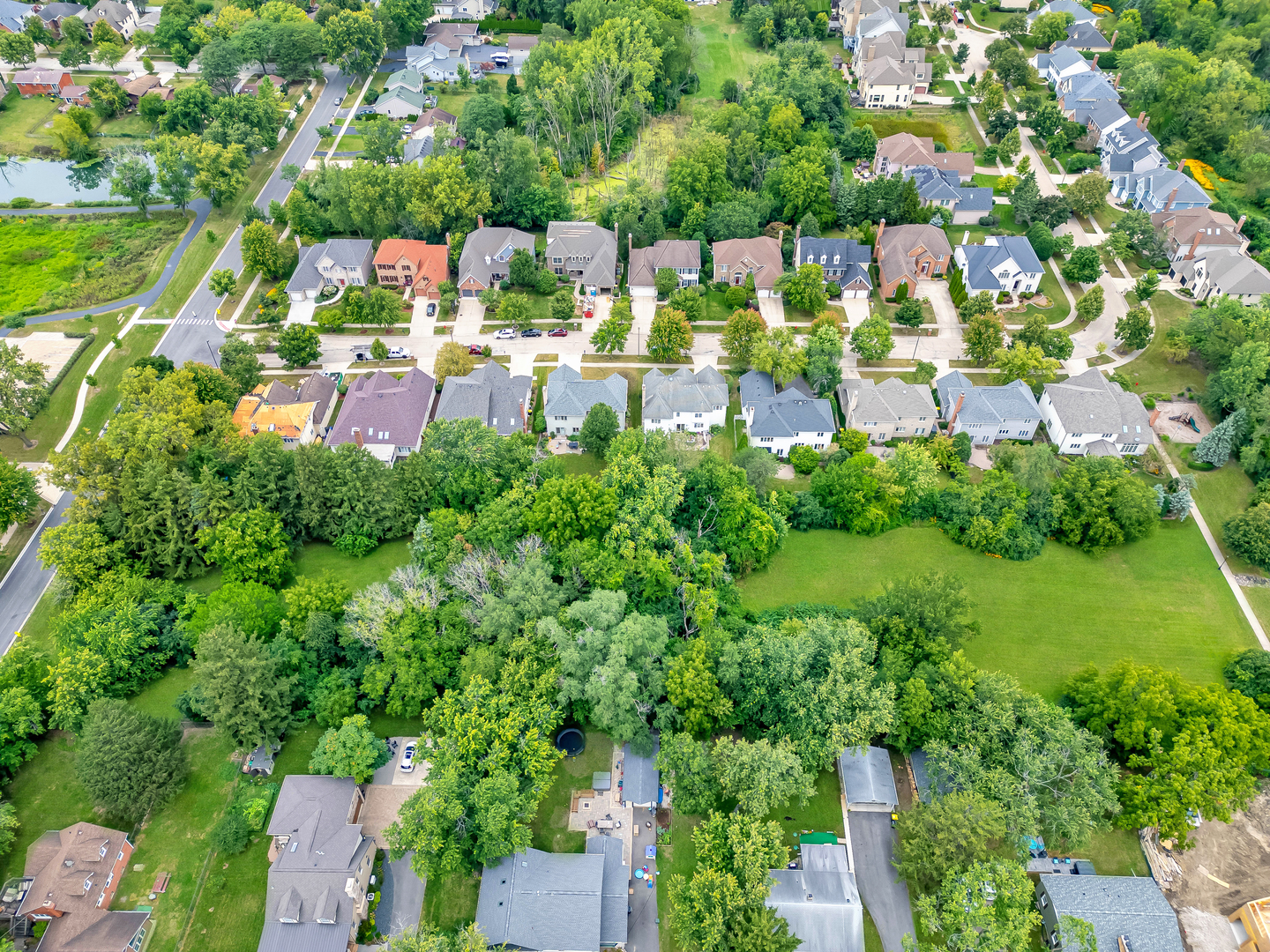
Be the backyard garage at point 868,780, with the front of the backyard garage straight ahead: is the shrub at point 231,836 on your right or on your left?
on your right

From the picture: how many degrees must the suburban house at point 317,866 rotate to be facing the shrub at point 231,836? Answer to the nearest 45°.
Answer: approximately 135° to its right

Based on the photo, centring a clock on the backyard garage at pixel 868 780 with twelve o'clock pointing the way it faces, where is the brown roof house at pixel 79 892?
The brown roof house is roughly at 2 o'clock from the backyard garage.

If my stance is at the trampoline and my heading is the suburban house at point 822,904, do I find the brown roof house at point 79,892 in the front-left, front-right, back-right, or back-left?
back-right

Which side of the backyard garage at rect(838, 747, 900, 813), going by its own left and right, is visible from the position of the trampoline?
right

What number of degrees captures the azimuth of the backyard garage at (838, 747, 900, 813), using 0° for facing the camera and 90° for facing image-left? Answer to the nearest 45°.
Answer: approximately 0°

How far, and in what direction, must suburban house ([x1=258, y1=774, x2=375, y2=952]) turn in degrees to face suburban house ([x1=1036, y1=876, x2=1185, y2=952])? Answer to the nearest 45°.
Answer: approximately 45° to its left

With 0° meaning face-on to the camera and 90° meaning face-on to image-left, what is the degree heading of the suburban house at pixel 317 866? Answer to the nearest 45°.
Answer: approximately 0°

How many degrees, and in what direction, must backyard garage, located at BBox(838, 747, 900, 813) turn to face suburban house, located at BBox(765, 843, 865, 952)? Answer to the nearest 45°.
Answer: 0° — it already faces it

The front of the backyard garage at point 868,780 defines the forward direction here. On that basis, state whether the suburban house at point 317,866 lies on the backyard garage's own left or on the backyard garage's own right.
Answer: on the backyard garage's own right

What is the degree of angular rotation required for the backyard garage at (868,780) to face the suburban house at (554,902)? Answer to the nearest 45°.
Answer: approximately 45° to its right

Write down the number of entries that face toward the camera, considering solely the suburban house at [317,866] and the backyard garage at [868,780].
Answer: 2
